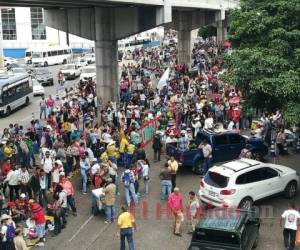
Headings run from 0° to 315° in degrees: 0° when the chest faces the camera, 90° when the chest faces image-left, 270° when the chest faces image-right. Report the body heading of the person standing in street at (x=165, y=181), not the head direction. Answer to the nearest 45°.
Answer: approximately 180°

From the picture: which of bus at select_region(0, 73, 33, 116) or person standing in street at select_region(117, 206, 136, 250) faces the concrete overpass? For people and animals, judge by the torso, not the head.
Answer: the person standing in street

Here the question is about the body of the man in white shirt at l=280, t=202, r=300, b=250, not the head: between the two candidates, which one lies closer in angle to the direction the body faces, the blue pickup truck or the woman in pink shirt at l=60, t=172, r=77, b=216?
the blue pickup truck

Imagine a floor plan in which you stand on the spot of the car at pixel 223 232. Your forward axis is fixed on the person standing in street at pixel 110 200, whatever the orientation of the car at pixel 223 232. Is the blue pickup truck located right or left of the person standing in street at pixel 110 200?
right

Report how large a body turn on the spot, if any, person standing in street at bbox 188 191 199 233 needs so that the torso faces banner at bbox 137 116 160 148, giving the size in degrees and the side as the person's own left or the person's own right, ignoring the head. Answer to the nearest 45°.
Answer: approximately 90° to the person's own right

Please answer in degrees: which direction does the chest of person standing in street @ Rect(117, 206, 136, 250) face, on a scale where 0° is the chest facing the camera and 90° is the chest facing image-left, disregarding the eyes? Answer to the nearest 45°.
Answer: approximately 180°

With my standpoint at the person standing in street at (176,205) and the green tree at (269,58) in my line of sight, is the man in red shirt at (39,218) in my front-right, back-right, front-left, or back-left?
back-left

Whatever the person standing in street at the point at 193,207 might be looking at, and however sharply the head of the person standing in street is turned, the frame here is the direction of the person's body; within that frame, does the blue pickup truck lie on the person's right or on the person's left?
on the person's right

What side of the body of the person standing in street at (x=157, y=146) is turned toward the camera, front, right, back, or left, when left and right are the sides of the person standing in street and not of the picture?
back
